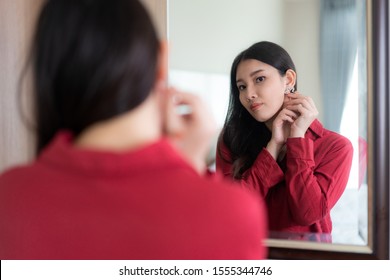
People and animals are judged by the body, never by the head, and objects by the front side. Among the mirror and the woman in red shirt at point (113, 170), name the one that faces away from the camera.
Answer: the woman in red shirt

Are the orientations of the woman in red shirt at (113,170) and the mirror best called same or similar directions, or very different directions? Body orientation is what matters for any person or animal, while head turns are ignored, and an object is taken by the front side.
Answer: very different directions

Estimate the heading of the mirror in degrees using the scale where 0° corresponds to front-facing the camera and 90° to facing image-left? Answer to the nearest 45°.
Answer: approximately 0°

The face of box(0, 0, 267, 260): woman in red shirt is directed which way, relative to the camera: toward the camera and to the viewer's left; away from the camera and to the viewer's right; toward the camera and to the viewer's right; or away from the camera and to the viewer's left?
away from the camera and to the viewer's right

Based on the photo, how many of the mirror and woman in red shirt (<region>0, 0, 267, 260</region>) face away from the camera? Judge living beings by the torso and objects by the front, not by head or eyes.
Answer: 1

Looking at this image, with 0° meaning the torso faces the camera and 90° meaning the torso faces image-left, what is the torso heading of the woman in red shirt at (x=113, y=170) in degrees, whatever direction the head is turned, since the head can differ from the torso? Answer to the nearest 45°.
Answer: approximately 180°
